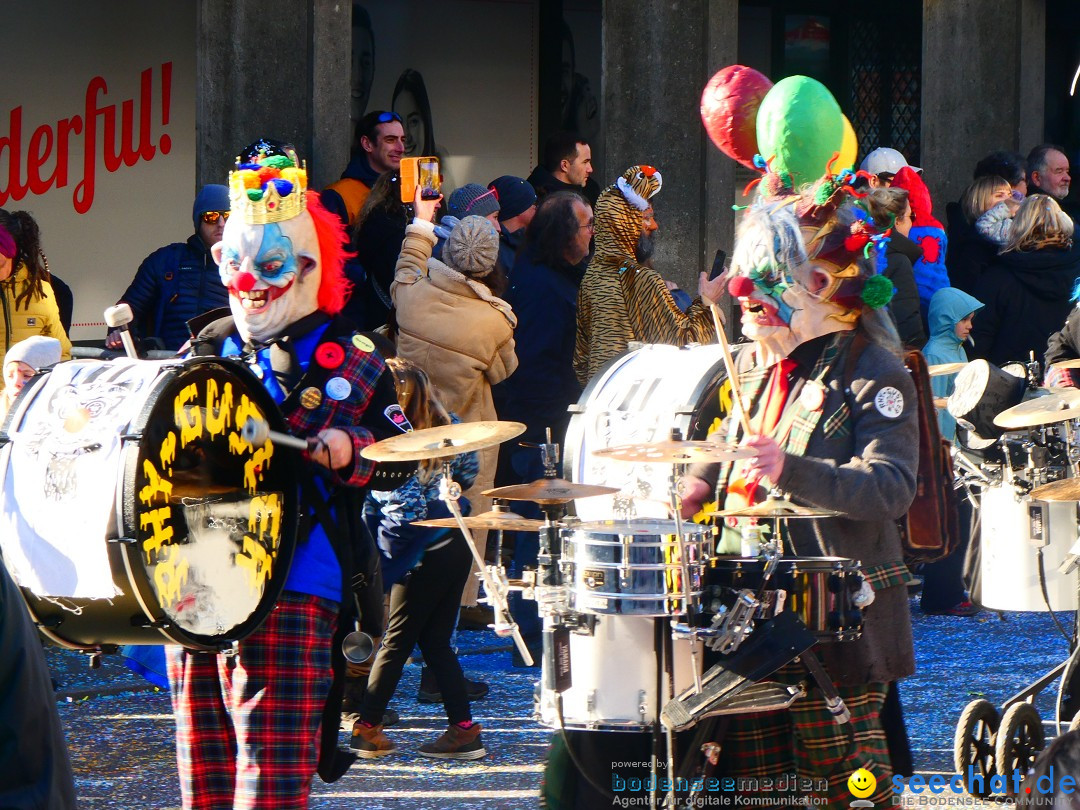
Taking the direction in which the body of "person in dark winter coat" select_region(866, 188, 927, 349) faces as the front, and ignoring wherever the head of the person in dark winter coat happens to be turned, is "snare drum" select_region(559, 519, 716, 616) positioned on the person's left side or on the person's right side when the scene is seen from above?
on the person's right side

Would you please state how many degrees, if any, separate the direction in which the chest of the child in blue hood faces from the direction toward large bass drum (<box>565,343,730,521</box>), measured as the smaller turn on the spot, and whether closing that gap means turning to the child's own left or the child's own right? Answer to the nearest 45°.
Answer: approximately 90° to the child's own right

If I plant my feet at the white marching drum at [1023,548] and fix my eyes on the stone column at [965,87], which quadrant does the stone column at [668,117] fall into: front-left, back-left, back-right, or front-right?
front-left

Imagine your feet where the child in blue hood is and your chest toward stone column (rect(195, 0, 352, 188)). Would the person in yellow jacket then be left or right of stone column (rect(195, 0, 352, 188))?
left

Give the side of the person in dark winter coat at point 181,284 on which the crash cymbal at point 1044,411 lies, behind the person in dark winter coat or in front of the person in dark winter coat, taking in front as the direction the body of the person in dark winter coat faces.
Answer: in front

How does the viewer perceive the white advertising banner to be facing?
facing the viewer

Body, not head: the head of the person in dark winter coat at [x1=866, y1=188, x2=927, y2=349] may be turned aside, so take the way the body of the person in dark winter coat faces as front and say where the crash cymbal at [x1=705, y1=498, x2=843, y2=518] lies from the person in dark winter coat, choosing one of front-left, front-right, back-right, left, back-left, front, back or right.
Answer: right

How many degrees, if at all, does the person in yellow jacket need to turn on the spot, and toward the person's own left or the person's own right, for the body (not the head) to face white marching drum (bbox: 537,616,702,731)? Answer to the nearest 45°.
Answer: approximately 45° to the person's own left

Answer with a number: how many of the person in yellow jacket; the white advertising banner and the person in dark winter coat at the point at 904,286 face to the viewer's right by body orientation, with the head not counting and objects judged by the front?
1

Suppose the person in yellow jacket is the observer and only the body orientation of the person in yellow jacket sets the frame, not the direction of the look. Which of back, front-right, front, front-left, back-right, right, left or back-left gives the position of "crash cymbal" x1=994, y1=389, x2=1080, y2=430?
left

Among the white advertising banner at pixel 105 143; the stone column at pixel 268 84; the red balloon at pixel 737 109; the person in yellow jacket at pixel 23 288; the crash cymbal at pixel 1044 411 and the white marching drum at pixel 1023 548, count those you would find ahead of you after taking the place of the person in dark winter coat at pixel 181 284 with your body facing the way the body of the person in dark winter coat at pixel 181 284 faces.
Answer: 3
